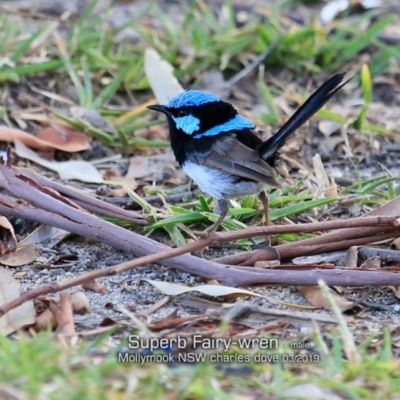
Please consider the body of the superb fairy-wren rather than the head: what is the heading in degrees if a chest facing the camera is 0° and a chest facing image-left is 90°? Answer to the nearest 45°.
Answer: approximately 90°

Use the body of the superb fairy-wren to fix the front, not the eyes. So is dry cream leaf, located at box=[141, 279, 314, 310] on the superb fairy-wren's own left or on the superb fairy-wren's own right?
on the superb fairy-wren's own left

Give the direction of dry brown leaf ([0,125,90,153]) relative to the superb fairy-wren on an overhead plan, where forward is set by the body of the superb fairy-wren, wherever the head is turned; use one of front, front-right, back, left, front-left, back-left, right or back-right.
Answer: front-right

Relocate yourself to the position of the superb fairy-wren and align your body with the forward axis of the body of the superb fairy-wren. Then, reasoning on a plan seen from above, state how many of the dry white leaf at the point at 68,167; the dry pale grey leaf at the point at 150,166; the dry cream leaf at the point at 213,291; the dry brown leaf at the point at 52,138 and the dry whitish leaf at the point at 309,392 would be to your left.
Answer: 2

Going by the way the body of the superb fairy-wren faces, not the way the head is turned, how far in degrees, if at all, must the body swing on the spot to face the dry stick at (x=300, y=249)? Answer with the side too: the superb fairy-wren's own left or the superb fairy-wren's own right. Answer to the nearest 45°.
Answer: approximately 135° to the superb fairy-wren's own left

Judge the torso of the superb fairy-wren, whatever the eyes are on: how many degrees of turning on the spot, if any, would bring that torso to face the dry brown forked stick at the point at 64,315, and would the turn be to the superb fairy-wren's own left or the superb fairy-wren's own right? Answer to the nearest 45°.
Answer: approximately 45° to the superb fairy-wren's own left

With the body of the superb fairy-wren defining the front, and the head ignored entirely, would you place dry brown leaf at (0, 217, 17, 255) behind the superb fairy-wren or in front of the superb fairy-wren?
in front

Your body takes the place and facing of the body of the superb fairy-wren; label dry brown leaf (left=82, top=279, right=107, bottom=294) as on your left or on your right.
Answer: on your left

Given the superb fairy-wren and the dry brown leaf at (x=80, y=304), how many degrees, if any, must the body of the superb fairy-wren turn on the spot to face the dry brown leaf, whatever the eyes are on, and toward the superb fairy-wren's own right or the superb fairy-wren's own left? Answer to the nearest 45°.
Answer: approximately 45° to the superb fairy-wren's own left

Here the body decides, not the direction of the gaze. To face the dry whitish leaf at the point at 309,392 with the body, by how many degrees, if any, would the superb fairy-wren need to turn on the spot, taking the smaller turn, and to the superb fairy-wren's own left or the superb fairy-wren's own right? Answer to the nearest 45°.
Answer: approximately 90° to the superb fairy-wren's own left

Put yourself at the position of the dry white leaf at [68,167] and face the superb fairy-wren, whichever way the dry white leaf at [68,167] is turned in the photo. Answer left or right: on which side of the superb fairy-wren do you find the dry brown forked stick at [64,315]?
right
